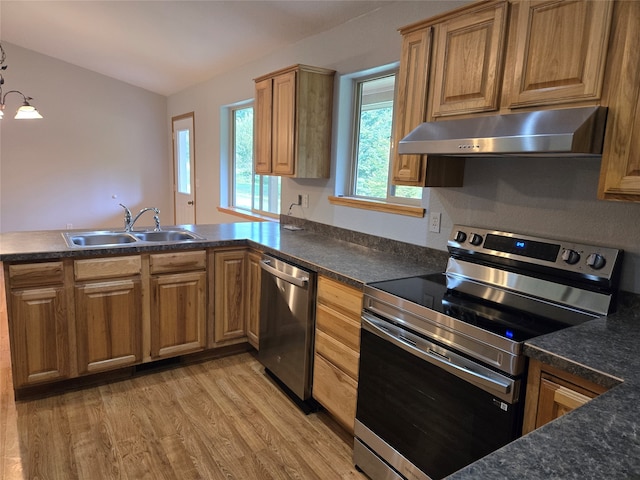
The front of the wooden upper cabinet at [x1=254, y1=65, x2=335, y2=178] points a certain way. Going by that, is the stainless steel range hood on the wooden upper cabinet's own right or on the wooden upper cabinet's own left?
on the wooden upper cabinet's own left

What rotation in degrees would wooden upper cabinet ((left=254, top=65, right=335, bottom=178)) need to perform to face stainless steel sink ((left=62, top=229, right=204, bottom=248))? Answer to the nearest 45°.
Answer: approximately 45° to its right

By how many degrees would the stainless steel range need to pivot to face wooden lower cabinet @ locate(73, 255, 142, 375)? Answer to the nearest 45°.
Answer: approximately 45° to its right

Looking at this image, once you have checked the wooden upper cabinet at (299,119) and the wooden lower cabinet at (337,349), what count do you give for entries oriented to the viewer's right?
0

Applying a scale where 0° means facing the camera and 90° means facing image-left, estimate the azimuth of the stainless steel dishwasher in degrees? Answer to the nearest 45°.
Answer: approximately 45°

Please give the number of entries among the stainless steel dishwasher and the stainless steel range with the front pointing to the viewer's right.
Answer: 0

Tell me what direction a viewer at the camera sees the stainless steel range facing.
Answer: facing the viewer and to the left of the viewer

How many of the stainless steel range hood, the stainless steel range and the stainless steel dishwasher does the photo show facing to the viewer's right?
0

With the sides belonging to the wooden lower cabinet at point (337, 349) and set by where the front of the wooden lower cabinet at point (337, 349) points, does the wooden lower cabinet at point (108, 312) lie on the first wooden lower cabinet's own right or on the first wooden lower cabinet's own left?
on the first wooden lower cabinet's own right

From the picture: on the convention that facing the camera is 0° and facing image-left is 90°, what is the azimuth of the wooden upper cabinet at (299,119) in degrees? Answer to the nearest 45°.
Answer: approximately 45°

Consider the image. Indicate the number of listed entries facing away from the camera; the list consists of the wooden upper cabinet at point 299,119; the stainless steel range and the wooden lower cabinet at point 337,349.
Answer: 0

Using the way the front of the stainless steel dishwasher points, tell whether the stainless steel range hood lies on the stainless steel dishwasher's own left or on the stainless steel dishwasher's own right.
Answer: on the stainless steel dishwasher's own left

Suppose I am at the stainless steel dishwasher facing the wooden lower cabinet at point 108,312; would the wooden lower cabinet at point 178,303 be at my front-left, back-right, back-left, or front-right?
front-right

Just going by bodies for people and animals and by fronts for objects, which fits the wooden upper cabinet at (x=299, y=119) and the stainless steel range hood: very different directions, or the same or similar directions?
same or similar directions

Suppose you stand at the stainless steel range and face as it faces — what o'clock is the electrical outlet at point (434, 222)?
The electrical outlet is roughly at 4 o'clock from the stainless steel range.

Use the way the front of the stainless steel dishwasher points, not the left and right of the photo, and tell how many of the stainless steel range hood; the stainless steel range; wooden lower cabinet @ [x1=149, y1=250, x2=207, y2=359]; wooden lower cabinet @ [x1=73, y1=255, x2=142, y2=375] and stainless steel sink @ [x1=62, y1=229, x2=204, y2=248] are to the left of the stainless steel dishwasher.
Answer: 2

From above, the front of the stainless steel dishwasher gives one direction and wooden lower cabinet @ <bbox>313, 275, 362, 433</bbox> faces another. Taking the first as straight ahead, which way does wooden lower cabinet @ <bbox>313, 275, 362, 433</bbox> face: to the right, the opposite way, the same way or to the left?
the same way

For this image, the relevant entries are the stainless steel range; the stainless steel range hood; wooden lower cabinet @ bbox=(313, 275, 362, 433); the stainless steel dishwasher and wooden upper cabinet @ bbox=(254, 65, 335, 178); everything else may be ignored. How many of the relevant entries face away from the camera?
0
